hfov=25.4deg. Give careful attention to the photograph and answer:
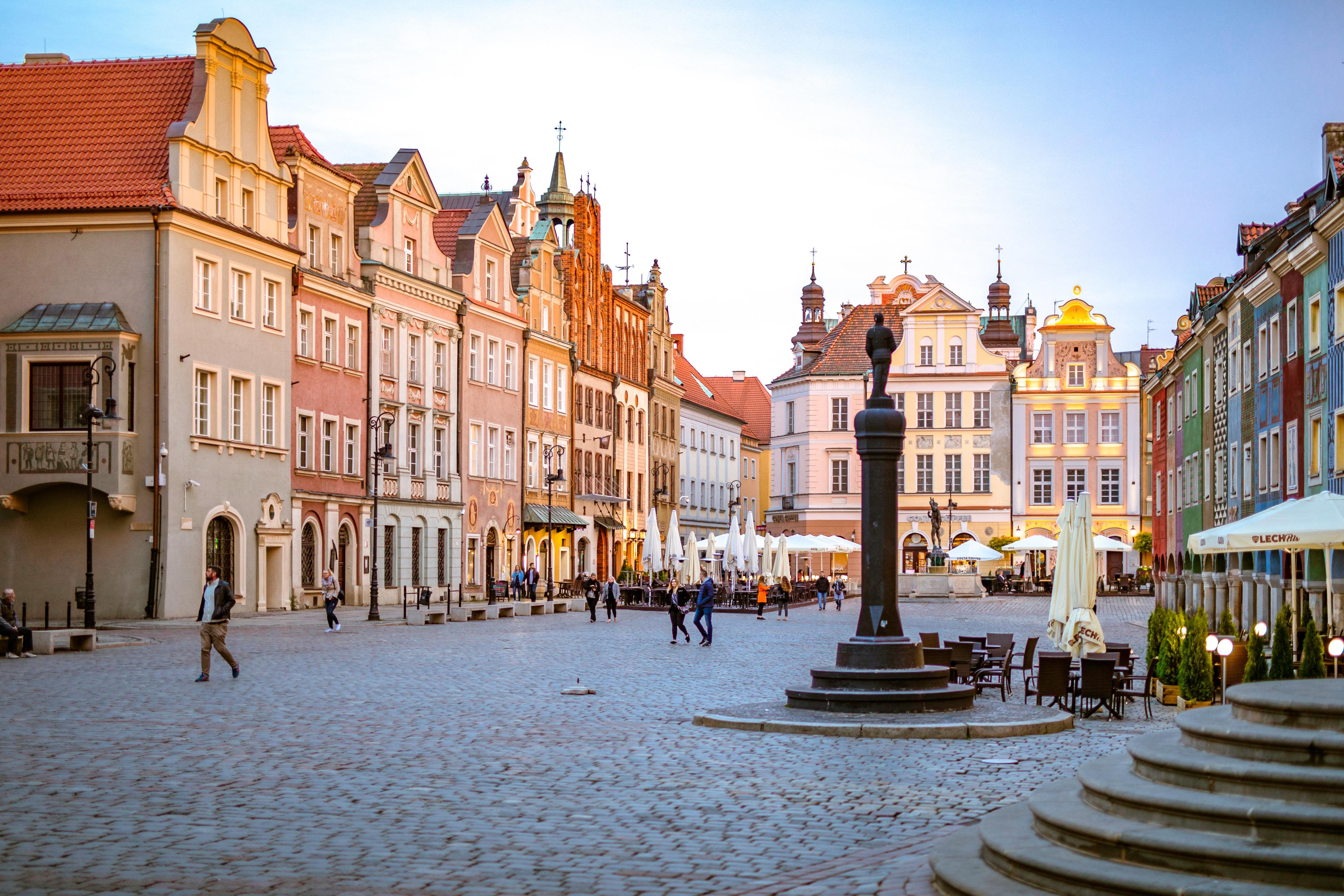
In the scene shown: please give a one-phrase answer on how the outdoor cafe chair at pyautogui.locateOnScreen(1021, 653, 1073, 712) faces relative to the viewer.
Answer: facing away from the viewer and to the left of the viewer

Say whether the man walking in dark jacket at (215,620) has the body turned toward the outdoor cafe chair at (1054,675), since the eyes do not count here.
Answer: no

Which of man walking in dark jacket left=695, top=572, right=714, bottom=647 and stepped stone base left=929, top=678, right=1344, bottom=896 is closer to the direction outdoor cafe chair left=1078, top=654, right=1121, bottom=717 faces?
the man walking in dark jacket

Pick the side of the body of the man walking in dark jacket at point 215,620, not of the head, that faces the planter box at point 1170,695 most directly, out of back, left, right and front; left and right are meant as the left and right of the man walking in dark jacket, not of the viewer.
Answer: left

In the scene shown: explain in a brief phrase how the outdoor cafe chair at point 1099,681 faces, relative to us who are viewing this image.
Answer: facing away from the viewer

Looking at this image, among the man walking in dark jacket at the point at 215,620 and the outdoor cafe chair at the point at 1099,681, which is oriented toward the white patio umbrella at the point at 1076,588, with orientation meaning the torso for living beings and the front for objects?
the outdoor cafe chair

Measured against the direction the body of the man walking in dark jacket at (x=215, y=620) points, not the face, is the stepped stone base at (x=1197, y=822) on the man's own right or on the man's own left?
on the man's own left

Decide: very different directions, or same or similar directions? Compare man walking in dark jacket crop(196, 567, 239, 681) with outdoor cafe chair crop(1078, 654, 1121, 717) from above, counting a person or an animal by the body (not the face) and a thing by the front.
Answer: very different directions

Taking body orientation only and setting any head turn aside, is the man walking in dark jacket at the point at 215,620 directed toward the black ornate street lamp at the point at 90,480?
no

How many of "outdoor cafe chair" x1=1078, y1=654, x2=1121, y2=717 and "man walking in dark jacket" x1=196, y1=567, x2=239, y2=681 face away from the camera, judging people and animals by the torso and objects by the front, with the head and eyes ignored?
1

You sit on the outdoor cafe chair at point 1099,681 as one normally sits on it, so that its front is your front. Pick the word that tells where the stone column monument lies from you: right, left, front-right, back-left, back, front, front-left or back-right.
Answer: left

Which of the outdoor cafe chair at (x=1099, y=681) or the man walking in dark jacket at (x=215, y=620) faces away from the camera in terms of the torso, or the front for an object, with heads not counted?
the outdoor cafe chair
